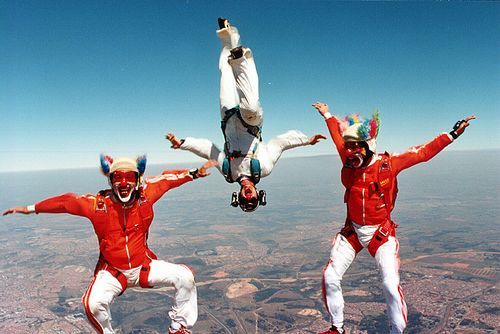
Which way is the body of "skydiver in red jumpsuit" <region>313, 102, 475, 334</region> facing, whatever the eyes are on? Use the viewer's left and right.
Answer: facing the viewer and to the left of the viewer
